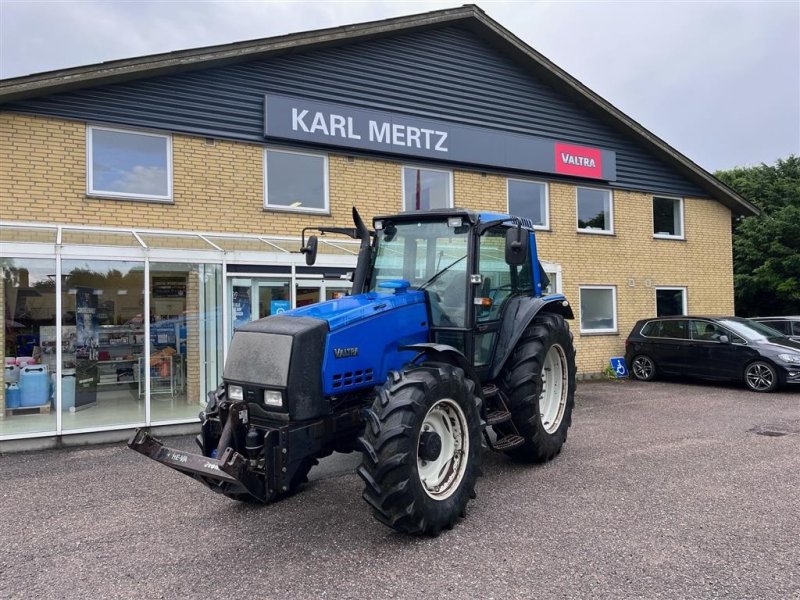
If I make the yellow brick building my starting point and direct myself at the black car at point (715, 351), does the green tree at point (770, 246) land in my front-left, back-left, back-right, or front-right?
front-left

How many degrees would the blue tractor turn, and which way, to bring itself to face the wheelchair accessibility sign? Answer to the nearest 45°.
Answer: approximately 180°

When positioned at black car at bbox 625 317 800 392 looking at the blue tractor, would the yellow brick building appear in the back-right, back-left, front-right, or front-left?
front-right

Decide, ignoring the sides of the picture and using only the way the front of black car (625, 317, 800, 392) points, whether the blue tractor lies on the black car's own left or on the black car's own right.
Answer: on the black car's own right

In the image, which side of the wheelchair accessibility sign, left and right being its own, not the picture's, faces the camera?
front

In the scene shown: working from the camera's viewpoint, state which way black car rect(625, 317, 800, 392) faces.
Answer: facing the viewer and to the right of the viewer

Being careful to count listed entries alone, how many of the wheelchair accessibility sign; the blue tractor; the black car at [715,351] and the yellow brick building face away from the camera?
0

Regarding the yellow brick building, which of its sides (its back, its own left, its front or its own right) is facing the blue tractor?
front

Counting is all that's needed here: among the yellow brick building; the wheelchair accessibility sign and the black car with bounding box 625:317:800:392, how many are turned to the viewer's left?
0

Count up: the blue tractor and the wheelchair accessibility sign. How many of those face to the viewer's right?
0

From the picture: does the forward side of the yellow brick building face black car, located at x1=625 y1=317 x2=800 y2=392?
no

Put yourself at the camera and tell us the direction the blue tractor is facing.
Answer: facing the viewer and to the left of the viewer

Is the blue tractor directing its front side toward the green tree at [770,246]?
no
